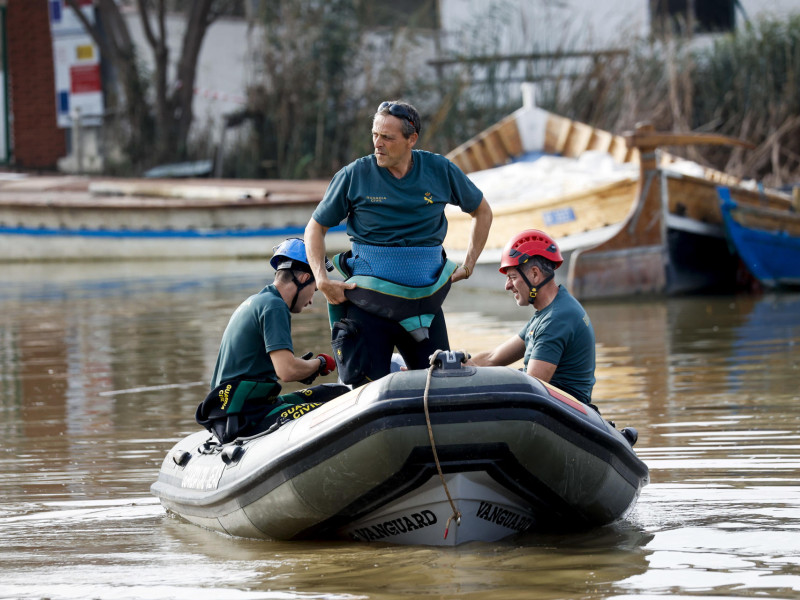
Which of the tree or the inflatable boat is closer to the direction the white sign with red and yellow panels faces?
the inflatable boat

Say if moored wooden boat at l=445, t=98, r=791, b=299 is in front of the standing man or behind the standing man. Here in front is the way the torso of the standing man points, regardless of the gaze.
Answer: behind

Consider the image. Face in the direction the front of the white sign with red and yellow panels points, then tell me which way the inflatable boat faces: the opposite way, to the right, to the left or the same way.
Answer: the same way

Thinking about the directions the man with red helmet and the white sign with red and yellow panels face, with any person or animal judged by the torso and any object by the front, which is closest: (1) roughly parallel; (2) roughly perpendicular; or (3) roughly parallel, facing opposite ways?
roughly perpendicular

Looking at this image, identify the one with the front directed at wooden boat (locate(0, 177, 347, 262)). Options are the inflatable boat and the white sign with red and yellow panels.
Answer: the white sign with red and yellow panels

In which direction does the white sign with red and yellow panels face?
toward the camera

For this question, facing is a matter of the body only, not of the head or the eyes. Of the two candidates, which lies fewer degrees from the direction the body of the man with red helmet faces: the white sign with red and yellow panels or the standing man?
the standing man

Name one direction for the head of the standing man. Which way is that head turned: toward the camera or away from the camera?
toward the camera

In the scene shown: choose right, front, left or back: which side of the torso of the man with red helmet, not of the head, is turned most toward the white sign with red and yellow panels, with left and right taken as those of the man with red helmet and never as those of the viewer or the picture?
right

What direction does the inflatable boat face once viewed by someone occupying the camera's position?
facing the viewer

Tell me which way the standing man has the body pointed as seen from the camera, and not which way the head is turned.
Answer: toward the camera

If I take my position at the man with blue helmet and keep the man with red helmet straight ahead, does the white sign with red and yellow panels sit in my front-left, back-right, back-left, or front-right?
back-left

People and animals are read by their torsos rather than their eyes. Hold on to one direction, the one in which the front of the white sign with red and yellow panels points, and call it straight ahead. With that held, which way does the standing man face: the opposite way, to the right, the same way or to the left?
the same way

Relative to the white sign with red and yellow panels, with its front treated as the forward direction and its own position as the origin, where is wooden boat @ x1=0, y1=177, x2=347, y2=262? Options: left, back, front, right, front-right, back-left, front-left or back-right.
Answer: front

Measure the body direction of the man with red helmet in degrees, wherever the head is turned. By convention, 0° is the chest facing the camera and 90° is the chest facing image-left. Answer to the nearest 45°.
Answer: approximately 90°

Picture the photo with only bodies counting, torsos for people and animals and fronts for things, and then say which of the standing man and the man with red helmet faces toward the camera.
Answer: the standing man
